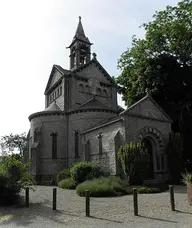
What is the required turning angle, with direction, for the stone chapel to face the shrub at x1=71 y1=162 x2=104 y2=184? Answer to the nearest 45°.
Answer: approximately 45° to its right

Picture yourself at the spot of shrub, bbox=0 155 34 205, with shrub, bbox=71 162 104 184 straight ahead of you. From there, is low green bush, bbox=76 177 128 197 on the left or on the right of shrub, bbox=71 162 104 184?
right

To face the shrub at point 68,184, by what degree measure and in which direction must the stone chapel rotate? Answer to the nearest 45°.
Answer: approximately 45° to its right

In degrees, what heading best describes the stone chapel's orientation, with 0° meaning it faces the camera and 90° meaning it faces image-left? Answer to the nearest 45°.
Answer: approximately 315°
